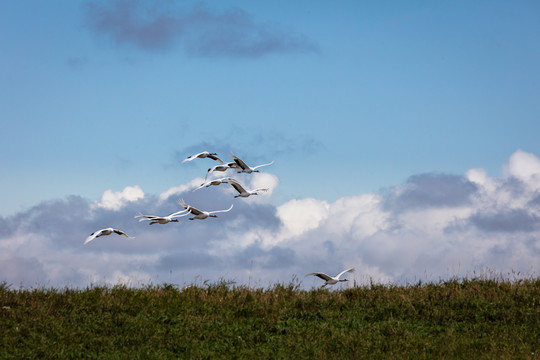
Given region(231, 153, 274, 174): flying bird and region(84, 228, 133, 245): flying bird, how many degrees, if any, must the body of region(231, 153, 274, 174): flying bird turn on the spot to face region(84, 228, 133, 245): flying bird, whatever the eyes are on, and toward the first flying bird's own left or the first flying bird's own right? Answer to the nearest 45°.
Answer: approximately 180°

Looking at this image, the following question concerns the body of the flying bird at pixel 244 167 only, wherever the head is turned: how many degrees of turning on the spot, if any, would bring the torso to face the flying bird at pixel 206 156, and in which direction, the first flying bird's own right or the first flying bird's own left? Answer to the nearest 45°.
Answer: approximately 135° to the first flying bird's own right

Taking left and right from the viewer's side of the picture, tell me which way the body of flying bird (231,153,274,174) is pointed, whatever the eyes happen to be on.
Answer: facing to the right of the viewer

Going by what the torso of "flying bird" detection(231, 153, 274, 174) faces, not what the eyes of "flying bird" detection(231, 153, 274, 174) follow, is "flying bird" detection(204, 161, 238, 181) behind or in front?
behind
